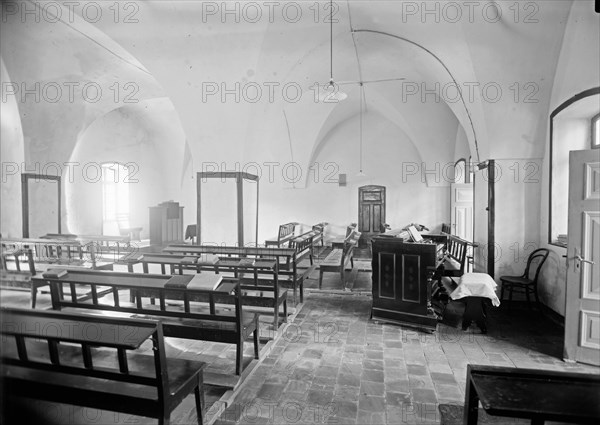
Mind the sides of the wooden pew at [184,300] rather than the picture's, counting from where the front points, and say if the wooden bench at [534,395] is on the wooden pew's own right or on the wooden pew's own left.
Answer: on the wooden pew's own right

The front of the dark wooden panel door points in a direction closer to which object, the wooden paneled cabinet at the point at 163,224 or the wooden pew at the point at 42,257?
the wooden pew

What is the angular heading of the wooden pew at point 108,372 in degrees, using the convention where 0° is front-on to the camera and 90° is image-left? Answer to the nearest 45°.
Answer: approximately 225°

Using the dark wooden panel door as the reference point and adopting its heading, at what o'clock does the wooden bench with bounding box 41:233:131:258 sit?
The wooden bench is roughly at 1 o'clock from the dark wooden panel door.

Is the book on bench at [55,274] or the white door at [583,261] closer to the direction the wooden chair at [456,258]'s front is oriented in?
the book on bench

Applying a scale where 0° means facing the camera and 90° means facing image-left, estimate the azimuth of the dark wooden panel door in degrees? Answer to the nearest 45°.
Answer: approximately 0°

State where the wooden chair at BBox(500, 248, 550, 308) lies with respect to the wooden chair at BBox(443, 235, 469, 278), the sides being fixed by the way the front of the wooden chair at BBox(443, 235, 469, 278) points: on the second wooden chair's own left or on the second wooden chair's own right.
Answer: on the second wooden chair's own left

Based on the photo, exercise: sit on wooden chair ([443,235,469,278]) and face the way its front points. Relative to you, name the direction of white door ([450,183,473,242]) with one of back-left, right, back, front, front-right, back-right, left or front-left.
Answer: back-right

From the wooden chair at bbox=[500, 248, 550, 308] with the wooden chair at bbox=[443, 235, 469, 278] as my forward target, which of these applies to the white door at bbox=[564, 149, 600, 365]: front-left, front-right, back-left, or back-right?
back-left

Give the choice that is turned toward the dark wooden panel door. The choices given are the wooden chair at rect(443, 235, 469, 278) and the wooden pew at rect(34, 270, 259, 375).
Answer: the wooden pew

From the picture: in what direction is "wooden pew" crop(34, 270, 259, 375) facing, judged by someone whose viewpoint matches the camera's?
facing away from the viewer and to the right of the viewer

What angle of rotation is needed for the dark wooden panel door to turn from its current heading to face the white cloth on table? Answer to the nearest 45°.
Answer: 0° — it already faces it
